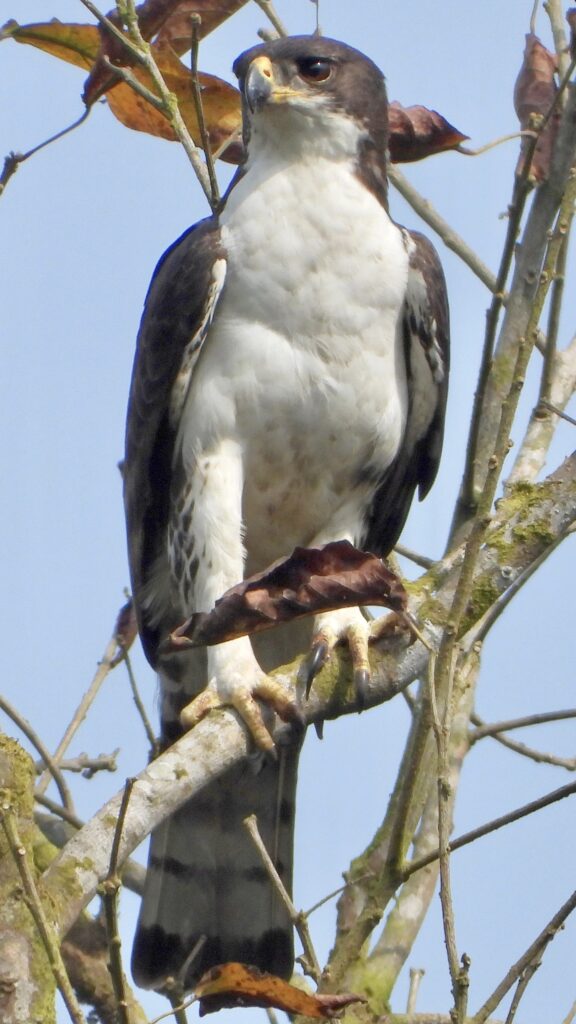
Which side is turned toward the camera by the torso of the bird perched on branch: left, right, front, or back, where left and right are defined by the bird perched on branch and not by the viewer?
front
